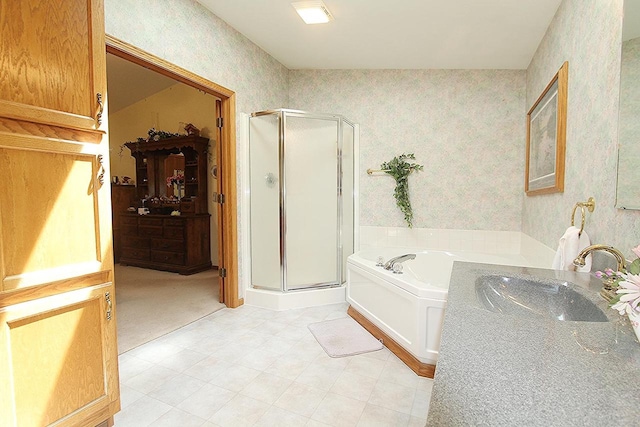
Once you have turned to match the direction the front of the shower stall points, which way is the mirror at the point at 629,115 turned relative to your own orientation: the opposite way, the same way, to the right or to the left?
to the right

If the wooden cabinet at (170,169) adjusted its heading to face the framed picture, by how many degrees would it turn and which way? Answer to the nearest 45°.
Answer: approximately 90° to its left

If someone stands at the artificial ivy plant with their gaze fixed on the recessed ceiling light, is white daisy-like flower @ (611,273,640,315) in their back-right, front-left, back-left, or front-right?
front-left

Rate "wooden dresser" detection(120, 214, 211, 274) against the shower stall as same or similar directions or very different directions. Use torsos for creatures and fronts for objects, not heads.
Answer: same or similar directions

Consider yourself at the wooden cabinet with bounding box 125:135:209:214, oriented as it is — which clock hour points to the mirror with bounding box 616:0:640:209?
The mirror is roughly at 10 o'clock from the wooden cabinet.

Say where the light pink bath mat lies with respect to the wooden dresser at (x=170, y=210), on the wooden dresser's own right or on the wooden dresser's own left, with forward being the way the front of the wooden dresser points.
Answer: on the wooden dresser's own left

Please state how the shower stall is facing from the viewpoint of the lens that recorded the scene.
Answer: facing the viewer

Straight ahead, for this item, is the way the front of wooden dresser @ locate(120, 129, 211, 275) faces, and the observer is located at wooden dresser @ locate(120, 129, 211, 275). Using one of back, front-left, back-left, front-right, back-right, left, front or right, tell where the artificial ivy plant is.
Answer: left

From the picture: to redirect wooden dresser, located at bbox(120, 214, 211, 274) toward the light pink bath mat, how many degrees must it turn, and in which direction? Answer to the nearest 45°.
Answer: approximately 45° to its left

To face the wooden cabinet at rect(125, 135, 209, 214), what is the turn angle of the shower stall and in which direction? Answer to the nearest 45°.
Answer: approximately 135° to its right

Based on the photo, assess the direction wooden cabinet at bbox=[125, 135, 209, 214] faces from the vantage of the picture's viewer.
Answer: facing the viewer and to the left of the viewer

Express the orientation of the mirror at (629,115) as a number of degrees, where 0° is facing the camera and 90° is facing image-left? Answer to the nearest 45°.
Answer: approximately 45°

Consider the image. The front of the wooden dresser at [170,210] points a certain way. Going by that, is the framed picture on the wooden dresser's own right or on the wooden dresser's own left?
on the wooden dresser's own left

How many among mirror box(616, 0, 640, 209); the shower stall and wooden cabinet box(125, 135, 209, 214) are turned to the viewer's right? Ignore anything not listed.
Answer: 0

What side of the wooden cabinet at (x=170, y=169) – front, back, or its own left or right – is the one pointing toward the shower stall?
left

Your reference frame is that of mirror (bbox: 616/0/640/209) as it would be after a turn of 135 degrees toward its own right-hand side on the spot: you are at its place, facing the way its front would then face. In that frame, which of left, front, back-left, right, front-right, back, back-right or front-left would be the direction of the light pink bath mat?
left

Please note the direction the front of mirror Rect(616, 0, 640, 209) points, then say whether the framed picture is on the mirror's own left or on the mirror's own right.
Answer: on the mirror's own right

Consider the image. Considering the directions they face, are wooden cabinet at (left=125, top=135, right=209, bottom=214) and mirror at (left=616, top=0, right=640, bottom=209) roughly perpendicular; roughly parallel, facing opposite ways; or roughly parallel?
roughly perpendicular

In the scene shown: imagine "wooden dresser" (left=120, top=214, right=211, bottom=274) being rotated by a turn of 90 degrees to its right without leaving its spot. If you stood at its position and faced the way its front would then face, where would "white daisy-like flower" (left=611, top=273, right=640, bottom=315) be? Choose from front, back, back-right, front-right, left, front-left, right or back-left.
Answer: back-left
